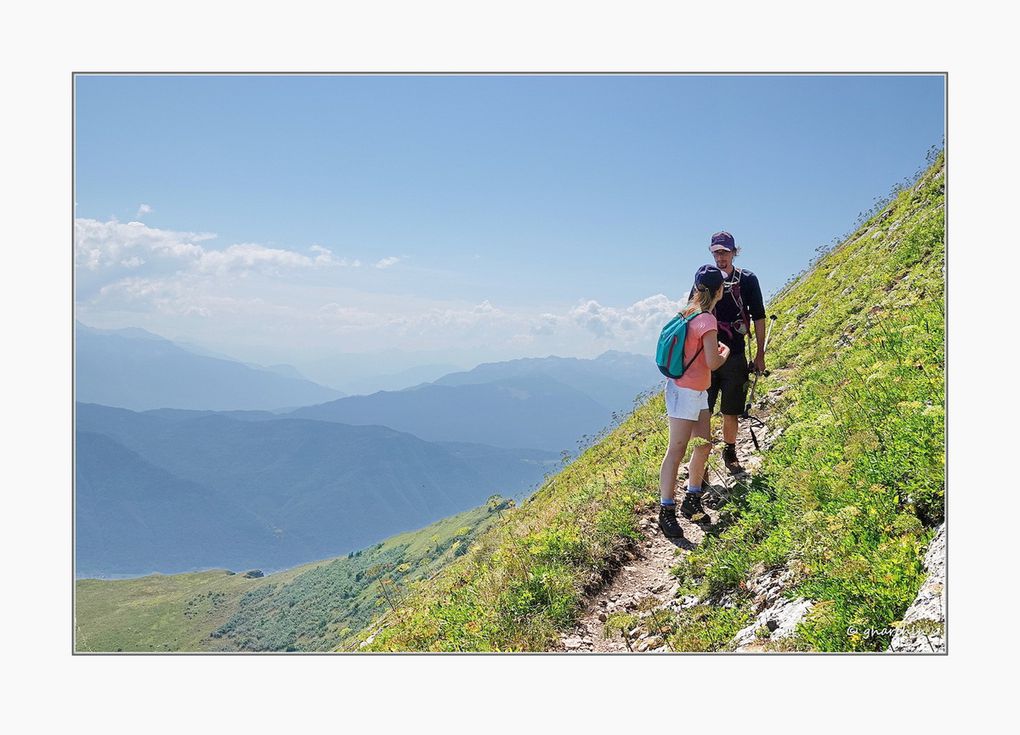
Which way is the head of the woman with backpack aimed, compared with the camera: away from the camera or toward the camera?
away from the camera

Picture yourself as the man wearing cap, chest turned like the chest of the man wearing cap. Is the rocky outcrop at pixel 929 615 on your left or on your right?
on your left

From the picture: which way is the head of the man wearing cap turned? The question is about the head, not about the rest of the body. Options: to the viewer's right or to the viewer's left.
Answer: to the viewer's left

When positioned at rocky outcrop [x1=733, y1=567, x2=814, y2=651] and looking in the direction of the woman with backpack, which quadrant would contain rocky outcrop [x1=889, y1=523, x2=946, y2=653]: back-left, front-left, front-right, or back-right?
back-right

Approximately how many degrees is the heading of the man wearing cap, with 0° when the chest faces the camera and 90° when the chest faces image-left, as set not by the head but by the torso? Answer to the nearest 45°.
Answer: approximately 45°
